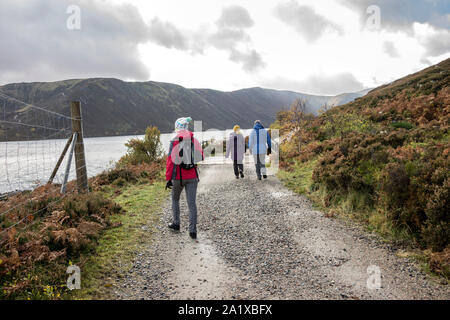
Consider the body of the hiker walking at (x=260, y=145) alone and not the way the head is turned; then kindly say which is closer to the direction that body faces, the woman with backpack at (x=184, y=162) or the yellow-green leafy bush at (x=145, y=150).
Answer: the yellow-green leafy bush

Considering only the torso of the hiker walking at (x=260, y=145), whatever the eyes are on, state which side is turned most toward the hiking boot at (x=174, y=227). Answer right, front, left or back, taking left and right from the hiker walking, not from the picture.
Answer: back

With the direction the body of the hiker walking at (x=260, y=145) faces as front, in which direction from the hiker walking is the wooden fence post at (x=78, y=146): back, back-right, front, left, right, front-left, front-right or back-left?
back-left

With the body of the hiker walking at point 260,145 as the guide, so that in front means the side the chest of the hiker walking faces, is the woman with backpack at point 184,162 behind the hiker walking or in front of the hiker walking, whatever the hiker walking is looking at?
behind

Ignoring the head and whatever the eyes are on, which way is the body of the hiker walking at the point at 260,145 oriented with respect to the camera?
away from the camera

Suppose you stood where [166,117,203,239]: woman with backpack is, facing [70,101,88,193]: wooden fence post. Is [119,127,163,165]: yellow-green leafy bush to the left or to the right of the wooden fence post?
right

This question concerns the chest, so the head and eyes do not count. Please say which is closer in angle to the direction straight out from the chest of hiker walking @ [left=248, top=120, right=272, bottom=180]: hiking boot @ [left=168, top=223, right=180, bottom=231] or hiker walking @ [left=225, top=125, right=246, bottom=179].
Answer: the hiker walking

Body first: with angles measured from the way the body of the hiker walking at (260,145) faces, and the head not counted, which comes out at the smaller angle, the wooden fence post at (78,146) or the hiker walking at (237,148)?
the hiker walking

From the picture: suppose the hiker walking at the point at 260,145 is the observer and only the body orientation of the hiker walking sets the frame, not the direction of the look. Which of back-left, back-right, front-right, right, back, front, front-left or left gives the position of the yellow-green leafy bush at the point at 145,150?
front-left

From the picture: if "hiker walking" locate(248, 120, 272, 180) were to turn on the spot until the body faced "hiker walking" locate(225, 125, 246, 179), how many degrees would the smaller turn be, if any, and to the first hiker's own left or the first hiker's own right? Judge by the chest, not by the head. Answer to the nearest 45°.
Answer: approximately 45° to the first hiker's own left
